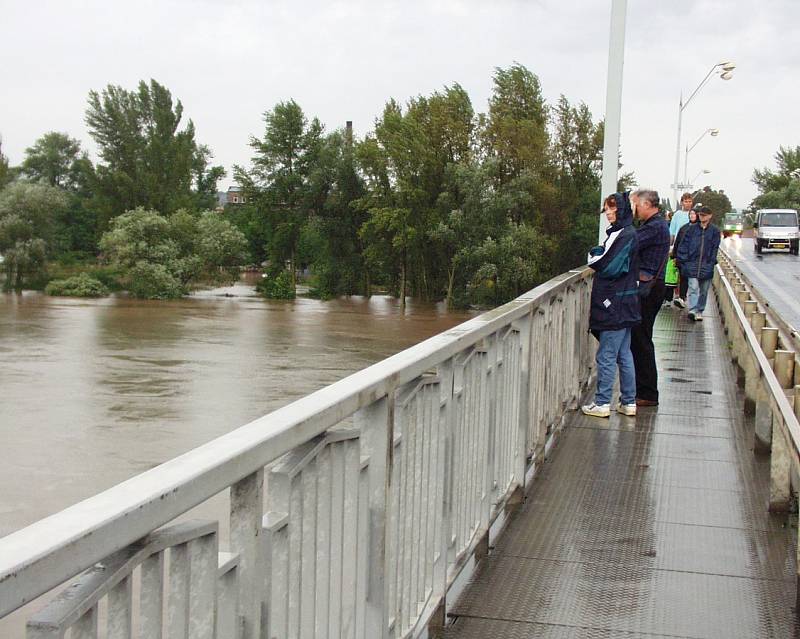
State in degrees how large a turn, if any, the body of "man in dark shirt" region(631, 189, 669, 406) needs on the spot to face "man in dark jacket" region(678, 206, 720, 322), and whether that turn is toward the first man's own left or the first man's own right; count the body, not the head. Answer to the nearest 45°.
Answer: approximately 90° to the first man's own right

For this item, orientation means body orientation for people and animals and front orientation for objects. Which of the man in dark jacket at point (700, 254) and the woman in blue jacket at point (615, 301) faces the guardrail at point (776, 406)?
the man in dark jacket

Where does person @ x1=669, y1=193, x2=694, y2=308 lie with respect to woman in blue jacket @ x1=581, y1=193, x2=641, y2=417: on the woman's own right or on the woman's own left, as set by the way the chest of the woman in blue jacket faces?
on the woman's own right

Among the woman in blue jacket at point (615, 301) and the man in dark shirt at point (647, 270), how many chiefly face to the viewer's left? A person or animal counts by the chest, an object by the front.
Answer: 2

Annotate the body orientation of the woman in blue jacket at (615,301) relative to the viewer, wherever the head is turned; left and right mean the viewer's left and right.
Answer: facing to the left of the viewer

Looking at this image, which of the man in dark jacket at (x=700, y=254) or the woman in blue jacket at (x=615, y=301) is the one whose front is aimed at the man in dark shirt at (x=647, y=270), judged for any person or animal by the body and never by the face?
the man in dark jacket at (x=700, y=254)

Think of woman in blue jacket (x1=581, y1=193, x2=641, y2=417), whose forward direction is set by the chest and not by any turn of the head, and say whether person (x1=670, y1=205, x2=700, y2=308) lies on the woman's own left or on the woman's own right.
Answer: on the woman's own right

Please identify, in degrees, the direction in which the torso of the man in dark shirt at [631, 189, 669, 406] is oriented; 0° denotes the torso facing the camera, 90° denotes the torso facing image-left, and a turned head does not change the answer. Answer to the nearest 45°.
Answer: approximately 90°

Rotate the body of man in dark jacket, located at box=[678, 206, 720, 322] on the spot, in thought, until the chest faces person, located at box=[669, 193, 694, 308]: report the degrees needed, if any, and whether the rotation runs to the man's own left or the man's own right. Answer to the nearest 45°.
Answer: approximately 180°

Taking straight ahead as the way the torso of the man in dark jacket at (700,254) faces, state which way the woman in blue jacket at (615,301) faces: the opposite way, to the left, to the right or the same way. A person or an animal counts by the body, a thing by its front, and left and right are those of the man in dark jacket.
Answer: to the right

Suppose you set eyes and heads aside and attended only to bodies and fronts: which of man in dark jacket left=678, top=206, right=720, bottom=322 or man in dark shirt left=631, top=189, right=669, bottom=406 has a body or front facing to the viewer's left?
man in dark shirt left=631, top=189, right=669, bottom=406

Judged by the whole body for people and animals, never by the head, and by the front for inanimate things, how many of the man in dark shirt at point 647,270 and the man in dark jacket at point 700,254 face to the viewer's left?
1
